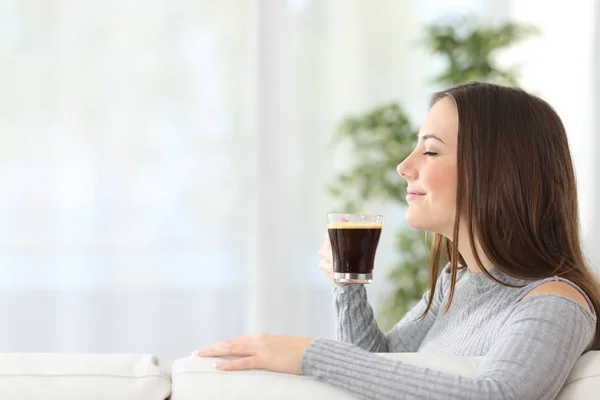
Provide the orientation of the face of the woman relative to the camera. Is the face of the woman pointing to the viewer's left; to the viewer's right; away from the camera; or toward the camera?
to the viewer's left

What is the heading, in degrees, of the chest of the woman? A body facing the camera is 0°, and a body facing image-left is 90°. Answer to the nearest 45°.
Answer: approximately 90°

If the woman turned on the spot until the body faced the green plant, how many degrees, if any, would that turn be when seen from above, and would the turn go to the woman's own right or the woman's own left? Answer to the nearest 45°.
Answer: approximately 90° to the woman's own right
